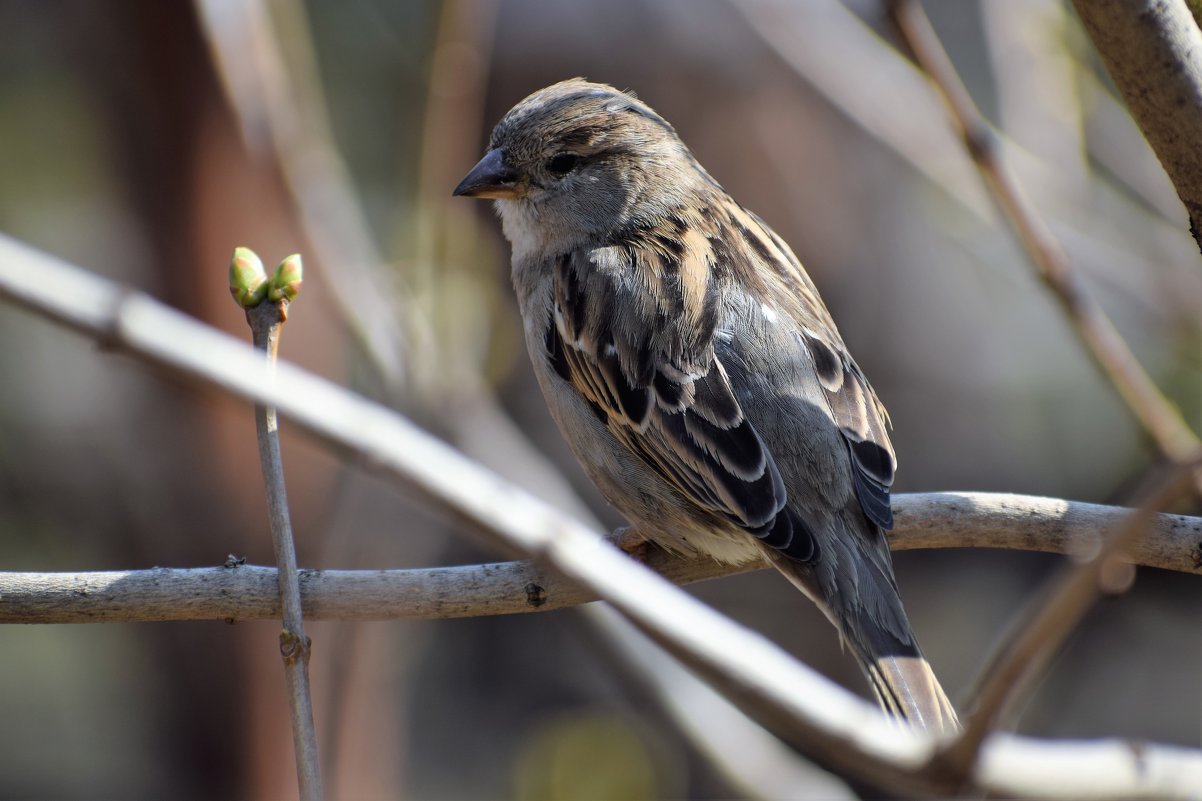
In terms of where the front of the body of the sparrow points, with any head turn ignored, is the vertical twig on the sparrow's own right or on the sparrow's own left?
on the sparrow's own left

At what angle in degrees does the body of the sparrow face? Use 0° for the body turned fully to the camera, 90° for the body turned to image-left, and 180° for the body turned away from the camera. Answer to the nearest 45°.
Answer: approximately 135°

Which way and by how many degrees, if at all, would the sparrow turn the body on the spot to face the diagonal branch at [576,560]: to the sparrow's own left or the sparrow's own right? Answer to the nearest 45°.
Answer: approximately 135° to the sparrow's own left

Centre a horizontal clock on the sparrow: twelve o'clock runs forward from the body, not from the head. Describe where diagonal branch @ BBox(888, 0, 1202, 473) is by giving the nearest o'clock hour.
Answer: The diagonal branch is roughly at 6 o'clock from the sparrow.

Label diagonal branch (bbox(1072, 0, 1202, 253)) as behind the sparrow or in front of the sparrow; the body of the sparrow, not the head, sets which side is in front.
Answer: behind
